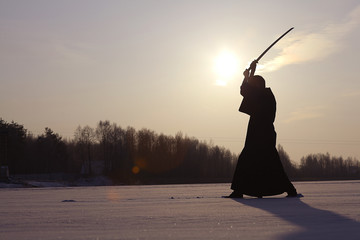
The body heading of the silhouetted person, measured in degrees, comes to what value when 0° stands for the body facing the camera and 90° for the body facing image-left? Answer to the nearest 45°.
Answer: approximately 90°
